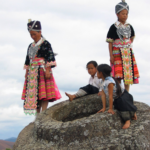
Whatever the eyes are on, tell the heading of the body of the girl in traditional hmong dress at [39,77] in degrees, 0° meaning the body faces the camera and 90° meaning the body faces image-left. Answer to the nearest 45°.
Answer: approximately 45°

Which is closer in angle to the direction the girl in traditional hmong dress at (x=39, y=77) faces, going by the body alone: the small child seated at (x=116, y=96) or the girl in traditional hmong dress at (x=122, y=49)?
the small child seated

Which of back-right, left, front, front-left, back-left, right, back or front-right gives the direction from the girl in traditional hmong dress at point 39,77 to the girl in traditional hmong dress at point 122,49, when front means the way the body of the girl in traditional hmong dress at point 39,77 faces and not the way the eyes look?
back-left

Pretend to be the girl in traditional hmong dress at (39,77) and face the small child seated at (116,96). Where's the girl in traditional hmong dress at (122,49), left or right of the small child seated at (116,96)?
left

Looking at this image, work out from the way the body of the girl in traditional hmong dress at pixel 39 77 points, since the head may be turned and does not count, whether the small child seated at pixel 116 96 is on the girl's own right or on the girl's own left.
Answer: on the girl's own left

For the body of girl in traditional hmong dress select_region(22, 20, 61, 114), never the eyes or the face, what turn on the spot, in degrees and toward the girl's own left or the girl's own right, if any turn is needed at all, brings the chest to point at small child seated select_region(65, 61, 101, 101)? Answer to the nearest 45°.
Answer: approximately 135° to the girl's own left

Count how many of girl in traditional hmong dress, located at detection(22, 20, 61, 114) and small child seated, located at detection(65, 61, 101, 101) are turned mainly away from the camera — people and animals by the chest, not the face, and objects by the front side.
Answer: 0
